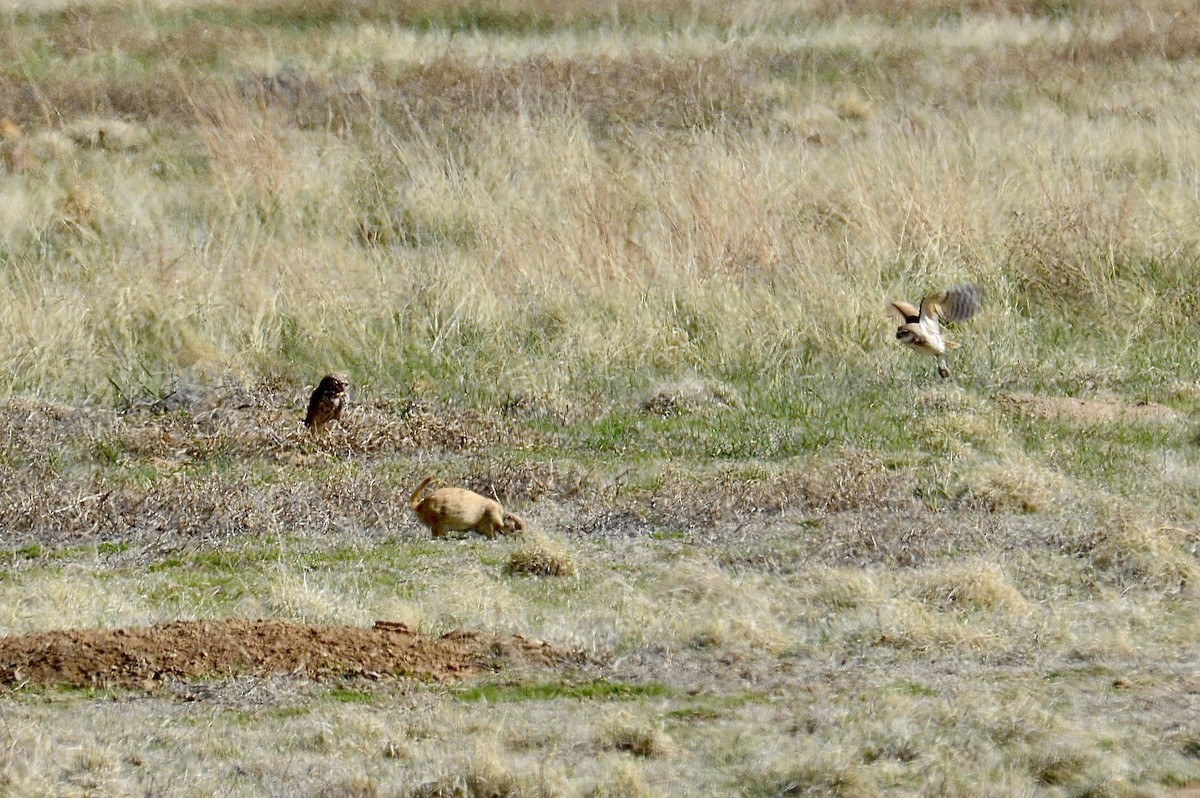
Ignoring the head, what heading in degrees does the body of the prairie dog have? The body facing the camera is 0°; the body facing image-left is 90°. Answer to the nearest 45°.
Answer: approximately 270°

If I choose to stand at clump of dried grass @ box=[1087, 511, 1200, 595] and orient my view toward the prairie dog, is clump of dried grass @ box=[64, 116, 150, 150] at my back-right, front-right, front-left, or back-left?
front-right

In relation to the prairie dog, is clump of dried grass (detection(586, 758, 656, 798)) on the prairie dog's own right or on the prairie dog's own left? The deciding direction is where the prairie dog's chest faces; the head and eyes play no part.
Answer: on the prairie dog's own right

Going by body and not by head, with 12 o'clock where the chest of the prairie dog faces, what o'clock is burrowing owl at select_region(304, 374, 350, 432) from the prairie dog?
The burrowing owl is roughly at 8 o'clock from the prairie dog.

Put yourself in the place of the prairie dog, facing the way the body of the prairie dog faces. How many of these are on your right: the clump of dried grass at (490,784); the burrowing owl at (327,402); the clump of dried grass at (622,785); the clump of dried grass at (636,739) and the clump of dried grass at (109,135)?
3

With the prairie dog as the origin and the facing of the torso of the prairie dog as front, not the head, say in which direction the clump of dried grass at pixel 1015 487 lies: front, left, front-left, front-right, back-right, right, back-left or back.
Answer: front

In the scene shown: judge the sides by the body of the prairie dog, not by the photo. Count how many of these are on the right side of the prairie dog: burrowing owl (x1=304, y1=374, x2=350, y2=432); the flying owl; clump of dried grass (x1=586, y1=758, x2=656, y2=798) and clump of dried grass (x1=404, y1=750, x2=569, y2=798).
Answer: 2

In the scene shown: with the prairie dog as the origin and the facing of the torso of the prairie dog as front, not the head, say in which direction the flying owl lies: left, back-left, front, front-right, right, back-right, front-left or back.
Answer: front-left

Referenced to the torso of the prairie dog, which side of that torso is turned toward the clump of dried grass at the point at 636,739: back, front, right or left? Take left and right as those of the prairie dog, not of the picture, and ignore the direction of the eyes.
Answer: right

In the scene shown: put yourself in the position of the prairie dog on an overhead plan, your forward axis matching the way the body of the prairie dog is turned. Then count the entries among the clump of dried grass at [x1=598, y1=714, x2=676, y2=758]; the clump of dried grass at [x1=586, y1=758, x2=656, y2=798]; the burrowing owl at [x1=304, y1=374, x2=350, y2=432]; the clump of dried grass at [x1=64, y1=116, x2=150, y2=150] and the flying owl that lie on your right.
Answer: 2

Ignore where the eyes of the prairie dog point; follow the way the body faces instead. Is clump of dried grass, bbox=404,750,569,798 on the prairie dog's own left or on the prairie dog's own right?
on the prairie dog's own right
